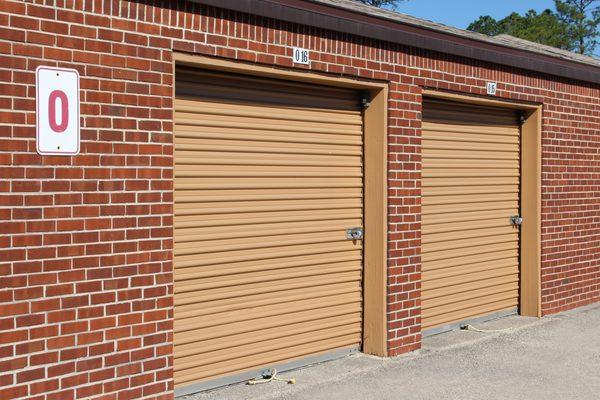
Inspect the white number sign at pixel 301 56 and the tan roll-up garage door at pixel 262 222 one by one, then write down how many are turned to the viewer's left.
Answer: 0

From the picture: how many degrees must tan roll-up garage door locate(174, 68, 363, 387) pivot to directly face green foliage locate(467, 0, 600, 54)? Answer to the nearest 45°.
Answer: approximately 90° to its left

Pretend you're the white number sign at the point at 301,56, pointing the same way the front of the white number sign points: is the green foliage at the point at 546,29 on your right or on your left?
on your left

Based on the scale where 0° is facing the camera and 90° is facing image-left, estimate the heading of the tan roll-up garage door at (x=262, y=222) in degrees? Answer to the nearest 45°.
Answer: approximately 315°

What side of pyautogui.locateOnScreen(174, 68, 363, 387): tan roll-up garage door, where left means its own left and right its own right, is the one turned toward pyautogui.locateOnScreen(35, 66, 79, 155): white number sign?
right

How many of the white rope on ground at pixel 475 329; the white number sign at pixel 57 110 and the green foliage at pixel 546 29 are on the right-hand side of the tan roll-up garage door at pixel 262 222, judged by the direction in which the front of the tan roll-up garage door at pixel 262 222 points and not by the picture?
1
